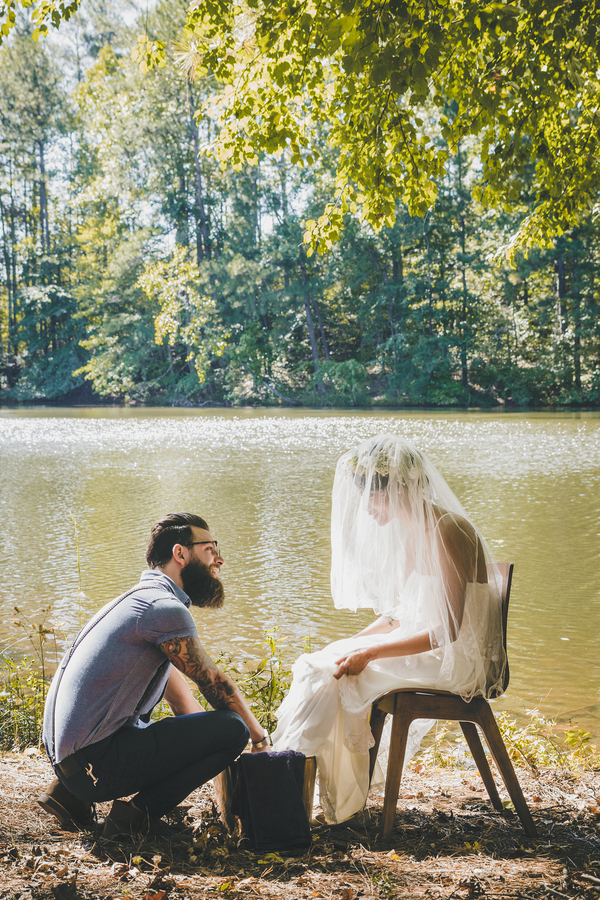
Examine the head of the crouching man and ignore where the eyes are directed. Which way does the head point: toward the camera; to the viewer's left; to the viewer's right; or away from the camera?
to the viewer's right

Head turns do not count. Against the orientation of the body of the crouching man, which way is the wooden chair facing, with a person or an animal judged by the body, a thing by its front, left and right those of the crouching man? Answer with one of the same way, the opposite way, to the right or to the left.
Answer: the opposite way

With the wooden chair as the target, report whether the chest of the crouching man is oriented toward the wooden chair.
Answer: yes

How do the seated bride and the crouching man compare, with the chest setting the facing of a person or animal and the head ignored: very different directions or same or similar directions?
very different directions

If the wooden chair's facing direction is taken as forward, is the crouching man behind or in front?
in front

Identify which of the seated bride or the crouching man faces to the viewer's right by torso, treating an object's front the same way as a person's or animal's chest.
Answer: the crouching man

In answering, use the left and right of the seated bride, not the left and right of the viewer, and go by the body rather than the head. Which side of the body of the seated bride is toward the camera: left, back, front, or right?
left

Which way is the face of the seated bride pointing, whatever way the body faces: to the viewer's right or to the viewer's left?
to the viewer's left

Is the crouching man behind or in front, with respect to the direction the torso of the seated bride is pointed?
in front

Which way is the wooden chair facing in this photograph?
to the viewer's left

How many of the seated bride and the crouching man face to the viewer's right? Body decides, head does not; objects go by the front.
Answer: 1

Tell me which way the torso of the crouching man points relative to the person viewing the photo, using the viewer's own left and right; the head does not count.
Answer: facing to the right of the viewer
